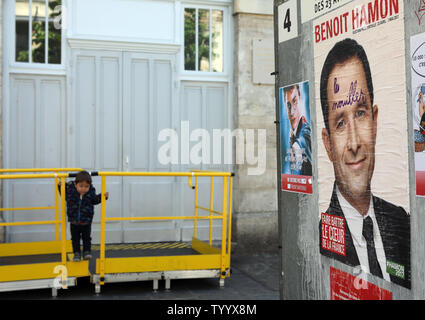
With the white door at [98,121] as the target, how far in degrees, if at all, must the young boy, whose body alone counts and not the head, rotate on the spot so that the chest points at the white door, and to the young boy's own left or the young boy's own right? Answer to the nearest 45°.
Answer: approximately 180°

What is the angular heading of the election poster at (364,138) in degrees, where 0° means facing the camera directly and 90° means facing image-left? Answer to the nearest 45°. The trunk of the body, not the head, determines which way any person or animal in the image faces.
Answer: approximately 45°

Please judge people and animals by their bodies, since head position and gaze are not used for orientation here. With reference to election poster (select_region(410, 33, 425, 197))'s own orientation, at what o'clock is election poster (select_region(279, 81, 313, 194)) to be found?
election poster (select_region(279, 81, 313, 194)) is roughly at 3 o'clock from election poster (select_region(410, 33, 425, 197)).

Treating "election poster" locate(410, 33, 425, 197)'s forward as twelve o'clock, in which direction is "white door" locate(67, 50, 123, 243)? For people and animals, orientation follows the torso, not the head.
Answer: The white door is roughly at 3 o'clock from the election poster.

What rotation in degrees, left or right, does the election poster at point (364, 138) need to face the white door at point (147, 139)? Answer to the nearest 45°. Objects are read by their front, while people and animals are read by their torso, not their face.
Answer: approximately 90° to its right
